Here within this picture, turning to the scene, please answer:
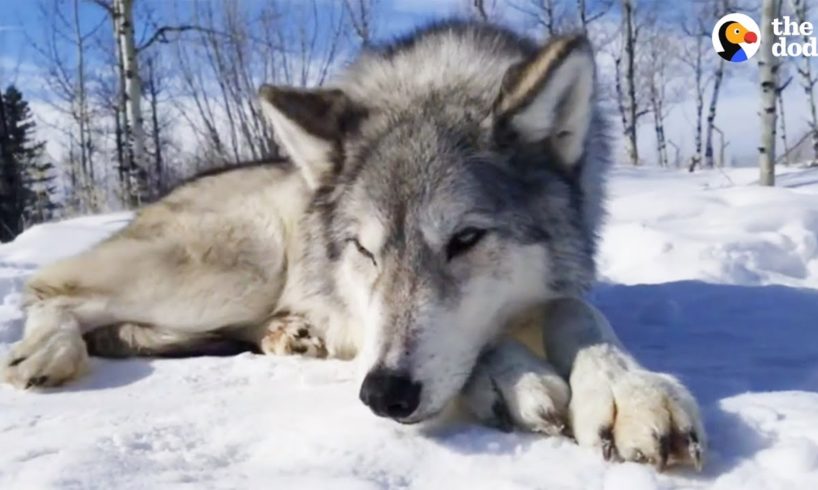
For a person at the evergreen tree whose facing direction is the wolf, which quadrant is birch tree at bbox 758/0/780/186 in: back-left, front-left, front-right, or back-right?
front-left

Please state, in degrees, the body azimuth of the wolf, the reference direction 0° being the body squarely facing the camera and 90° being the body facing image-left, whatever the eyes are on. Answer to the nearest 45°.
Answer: approximately 315°

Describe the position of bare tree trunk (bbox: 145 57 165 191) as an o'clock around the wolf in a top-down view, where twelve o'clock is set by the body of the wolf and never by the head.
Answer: The bare tree trunk is roughly at 7 o'clock from the wolf.

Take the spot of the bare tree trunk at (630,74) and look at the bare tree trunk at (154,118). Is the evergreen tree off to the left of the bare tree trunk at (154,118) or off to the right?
left

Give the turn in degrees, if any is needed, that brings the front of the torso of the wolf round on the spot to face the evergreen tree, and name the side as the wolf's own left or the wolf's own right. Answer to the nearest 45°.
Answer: approximately 180°

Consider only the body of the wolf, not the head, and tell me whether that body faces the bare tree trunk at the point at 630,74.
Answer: no

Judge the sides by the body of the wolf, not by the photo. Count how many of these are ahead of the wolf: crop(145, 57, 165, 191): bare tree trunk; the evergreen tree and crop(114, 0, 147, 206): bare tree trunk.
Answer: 0

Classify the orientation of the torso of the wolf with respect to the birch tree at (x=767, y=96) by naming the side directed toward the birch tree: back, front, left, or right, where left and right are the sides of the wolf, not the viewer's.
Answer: left

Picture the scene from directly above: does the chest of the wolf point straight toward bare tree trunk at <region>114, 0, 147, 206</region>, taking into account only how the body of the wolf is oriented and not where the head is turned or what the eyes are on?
no
